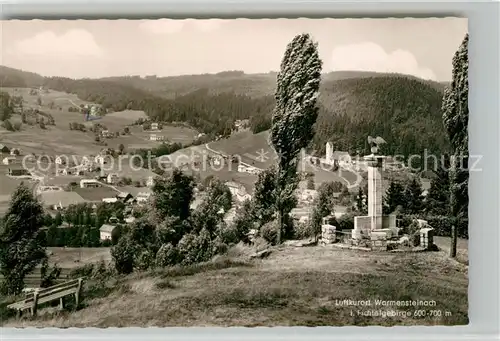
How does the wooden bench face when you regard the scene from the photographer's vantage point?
facing away from the viewer and to the left of the viewer
